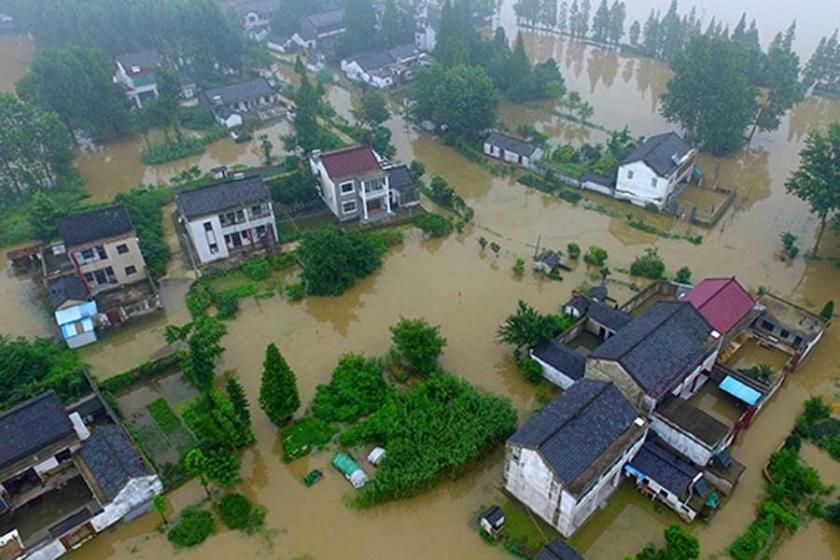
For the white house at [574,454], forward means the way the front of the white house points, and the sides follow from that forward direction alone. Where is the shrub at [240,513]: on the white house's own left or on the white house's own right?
on the white house's own right

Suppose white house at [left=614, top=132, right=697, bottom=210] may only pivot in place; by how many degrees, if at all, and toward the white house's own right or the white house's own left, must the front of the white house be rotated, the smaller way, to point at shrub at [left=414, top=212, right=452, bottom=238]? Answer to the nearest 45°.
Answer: approximately 90° to the white house's own right

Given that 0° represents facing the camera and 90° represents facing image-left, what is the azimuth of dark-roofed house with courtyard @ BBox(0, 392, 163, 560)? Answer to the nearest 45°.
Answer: approximately 315°

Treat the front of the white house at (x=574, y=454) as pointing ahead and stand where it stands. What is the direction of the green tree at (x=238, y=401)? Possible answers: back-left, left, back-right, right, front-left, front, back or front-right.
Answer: back-right

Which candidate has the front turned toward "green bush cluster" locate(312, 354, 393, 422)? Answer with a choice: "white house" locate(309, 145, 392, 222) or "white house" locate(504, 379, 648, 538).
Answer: "white house" locate(309, 145, 392, 222)

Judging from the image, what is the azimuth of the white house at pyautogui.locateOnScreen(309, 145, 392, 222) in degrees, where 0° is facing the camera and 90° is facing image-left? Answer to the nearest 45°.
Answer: approximately 0°

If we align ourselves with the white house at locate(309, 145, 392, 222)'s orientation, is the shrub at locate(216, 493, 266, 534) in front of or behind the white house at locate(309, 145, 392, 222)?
in front

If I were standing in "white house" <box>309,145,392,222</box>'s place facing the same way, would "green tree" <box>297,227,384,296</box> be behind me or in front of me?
in front
